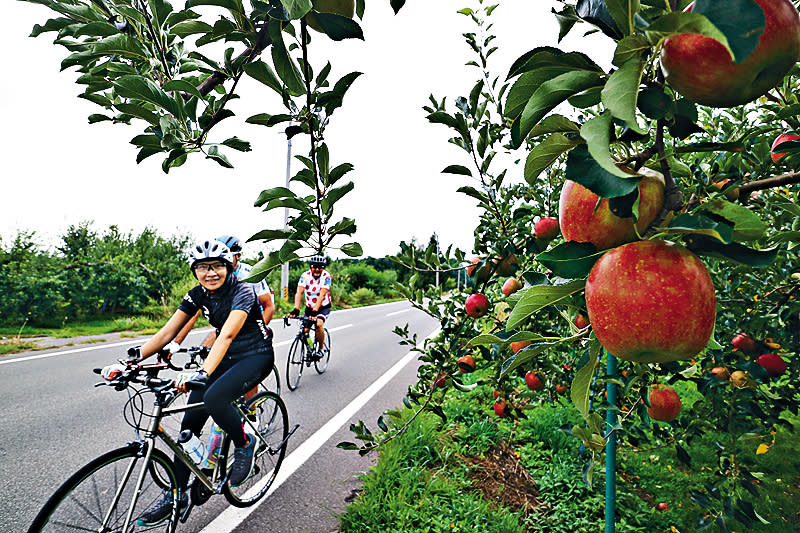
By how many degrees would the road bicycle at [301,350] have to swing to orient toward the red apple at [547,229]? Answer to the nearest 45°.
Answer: approximately 45° to its left

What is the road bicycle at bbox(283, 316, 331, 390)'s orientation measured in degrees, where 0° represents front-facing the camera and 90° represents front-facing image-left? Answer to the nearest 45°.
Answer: approximately 45°

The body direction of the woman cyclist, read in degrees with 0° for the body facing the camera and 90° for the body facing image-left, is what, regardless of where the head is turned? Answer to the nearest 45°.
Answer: approximately 45°

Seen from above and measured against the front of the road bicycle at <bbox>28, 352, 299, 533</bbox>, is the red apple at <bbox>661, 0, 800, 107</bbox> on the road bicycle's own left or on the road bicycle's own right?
on the road bicycle's own left

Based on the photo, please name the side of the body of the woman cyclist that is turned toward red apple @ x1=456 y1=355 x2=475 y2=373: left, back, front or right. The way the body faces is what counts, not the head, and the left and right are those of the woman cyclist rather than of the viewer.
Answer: left

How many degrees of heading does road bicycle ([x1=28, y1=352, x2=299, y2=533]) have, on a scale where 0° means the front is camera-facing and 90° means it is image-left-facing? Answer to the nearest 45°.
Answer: approximately 45°

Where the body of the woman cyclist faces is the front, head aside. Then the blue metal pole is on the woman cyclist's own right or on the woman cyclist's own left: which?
on the woman cyclist's own left
